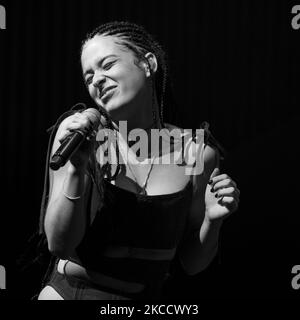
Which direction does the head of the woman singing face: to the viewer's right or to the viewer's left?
to the viewer's left

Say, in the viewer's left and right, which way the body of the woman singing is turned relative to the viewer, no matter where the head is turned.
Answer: facing the viewer
